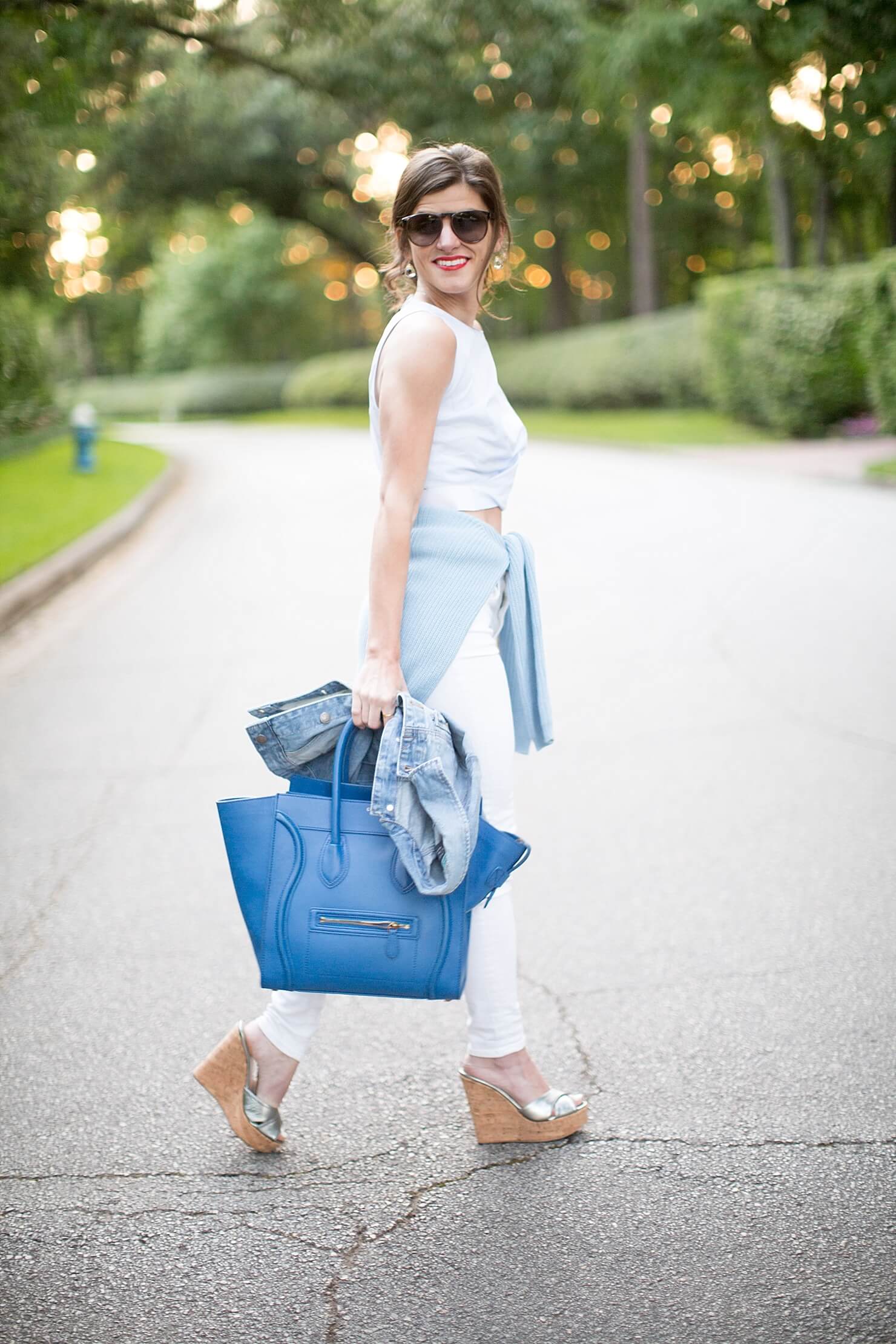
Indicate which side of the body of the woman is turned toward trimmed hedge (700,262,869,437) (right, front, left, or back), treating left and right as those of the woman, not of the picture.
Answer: left

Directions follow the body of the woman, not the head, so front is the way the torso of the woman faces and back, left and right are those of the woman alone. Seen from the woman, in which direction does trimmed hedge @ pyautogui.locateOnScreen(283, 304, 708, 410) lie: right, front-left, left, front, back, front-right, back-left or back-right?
left

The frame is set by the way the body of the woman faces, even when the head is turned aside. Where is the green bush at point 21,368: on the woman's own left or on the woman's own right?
on the woman's own left

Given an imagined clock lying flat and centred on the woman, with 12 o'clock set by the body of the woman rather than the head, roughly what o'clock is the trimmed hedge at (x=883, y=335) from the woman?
The trimmed hedge is roughly at 10 o'clock from the woman.

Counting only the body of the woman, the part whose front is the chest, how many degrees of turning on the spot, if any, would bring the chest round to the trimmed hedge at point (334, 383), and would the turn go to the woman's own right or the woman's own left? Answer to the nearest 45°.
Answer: approximately 90° to the woman's own left

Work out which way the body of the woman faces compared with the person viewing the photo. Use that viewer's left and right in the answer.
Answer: facing to the right of the viewer
